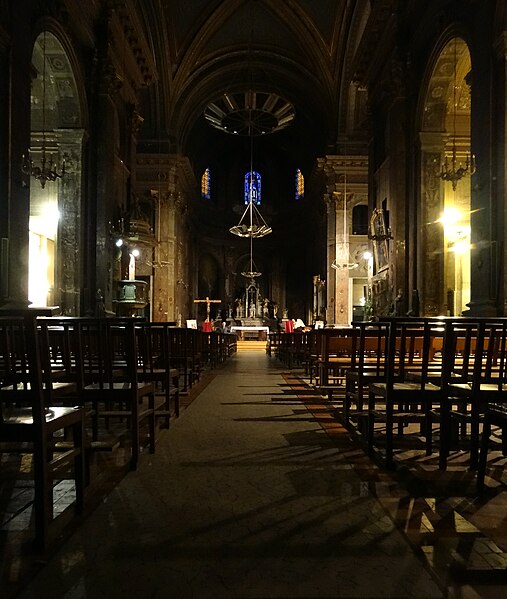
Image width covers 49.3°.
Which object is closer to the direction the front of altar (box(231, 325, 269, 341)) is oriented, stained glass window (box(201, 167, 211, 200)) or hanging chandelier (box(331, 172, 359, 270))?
the hanging chandelier

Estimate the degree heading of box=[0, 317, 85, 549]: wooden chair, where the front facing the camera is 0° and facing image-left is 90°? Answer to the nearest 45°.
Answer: approximately 225°

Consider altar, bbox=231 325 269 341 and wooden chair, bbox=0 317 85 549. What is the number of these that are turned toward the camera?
1

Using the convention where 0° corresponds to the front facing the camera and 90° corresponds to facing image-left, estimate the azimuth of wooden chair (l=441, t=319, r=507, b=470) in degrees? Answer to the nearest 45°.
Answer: approximately 135°

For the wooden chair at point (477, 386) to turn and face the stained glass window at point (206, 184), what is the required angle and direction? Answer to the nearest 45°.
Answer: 0° — it already faces it

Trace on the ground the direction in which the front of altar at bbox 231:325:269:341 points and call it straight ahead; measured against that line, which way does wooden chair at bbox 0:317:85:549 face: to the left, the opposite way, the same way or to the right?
the opposite way

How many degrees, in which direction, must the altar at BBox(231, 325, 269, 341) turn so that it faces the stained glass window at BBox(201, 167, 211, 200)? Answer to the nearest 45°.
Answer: approximately 180°

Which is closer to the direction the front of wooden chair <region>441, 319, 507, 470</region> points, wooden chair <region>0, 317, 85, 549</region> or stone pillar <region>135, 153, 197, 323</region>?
the stone pillar

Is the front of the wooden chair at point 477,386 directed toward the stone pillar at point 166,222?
yes

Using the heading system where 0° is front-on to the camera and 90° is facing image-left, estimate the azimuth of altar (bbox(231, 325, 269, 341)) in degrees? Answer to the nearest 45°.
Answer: approximately 0°

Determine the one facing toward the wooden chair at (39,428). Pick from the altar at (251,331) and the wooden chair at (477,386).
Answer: the altar
